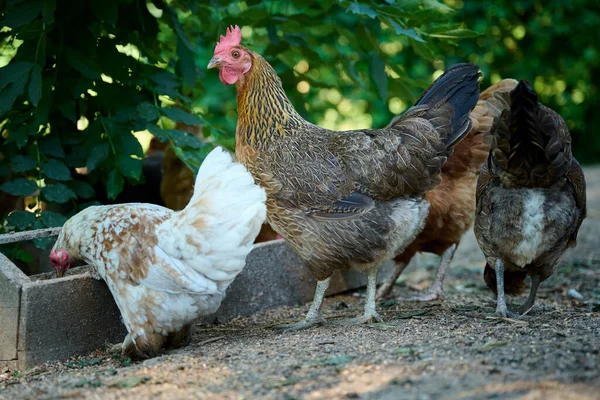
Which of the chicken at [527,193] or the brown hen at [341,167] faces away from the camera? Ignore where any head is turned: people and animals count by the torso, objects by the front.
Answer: the chicken

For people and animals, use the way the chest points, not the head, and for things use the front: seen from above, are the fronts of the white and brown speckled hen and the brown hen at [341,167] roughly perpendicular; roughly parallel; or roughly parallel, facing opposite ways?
roughly parallel

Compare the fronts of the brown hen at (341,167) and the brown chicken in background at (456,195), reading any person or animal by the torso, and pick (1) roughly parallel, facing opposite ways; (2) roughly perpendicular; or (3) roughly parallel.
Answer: roughly parallel

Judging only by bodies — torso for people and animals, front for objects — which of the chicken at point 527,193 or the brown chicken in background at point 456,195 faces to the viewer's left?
the brown chicken in background

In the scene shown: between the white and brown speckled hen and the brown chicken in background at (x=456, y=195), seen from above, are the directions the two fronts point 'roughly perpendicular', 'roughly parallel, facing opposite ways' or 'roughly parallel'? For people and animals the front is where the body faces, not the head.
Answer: roughly parallel

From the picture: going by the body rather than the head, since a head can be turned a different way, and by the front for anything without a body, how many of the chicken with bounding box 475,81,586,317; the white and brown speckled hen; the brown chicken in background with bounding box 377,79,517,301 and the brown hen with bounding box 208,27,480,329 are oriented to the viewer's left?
3

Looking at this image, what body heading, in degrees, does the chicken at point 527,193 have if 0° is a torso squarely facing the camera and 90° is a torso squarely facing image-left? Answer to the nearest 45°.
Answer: approximately 180°

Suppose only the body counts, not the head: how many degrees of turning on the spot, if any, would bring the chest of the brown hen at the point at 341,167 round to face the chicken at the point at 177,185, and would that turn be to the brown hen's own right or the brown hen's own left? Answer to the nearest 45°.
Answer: approximately 45° to the brown hen's own right

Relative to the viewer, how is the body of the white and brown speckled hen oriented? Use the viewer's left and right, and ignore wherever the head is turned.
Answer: facing to the left of the viewer

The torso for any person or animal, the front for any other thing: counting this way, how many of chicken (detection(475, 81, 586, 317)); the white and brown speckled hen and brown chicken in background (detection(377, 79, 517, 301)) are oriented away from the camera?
1

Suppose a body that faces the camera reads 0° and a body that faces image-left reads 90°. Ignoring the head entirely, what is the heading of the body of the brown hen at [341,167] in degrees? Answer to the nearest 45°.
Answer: approximately 90°

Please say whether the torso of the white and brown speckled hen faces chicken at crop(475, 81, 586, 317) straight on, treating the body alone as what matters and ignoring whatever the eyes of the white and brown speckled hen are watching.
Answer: no

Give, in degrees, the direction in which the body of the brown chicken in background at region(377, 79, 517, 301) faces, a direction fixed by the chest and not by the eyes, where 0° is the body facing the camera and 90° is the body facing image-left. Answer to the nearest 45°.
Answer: approximately 90°

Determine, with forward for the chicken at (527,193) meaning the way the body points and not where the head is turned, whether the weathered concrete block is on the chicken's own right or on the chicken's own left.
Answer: on the chicken's own left

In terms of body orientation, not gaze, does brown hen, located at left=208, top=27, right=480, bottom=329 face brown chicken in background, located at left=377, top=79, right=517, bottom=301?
no

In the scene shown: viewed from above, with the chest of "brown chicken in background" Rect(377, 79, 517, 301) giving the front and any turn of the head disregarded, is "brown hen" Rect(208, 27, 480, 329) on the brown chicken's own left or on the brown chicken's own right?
on the brown chicken's own left
